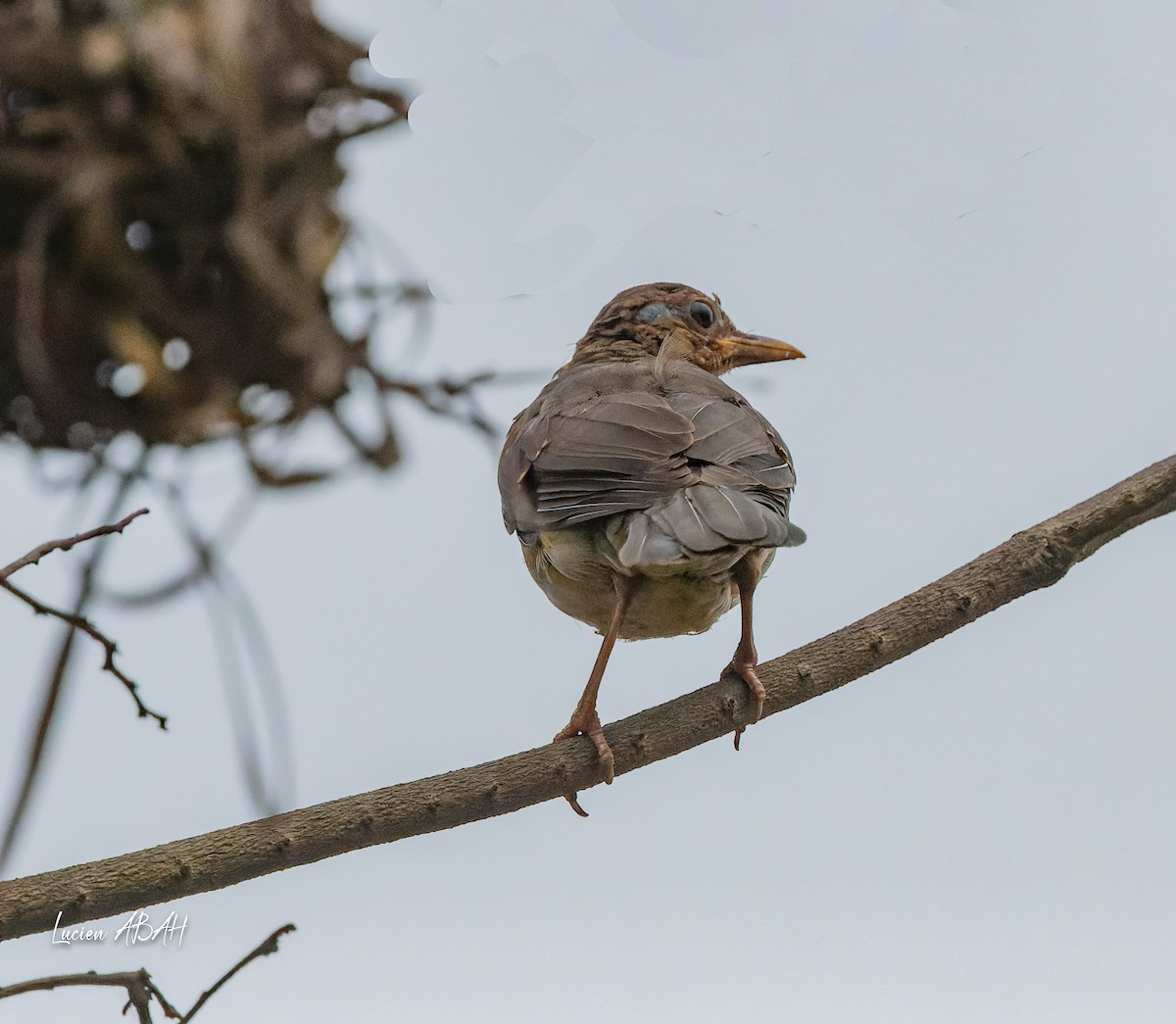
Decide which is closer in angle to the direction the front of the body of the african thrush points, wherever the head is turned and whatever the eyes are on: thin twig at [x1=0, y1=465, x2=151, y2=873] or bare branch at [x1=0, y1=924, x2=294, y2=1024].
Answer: the thin twig

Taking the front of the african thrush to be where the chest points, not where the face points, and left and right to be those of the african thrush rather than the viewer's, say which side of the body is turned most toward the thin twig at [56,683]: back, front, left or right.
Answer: left

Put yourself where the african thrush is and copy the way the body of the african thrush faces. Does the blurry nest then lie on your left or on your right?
on your left

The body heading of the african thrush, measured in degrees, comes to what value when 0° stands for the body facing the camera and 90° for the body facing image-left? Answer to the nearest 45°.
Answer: approximately 180°

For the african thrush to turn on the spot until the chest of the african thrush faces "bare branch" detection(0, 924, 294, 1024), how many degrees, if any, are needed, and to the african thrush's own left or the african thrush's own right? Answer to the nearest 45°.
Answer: approximately 135° to the african thrush's own left
